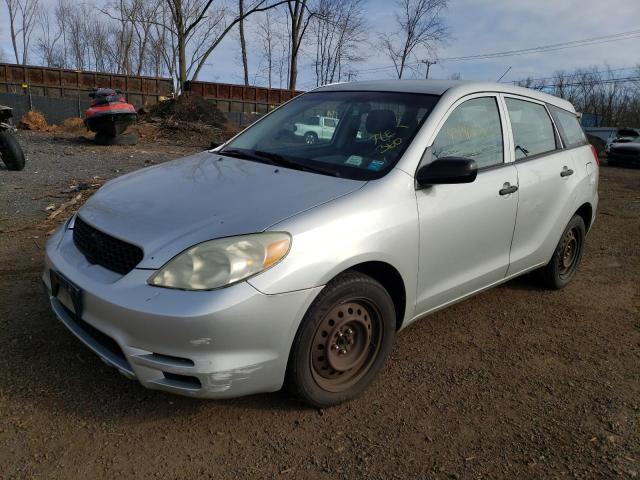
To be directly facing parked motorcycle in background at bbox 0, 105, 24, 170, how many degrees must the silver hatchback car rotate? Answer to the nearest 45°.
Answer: approximately 90° to its right

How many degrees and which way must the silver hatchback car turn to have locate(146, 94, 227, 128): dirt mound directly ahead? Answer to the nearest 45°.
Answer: approximately 135° to its right

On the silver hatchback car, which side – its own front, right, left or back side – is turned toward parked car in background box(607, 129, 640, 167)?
back

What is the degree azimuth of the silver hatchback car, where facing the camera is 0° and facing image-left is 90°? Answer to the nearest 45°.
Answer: approximately 45°

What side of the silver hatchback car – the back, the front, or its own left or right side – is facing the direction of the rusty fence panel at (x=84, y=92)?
right

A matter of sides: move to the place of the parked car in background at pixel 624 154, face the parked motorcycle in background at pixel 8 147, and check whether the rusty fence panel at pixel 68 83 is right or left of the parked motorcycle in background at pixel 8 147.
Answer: right

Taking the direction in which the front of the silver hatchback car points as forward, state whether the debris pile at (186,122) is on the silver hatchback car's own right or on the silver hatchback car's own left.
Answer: on the silver hatchback car's own right

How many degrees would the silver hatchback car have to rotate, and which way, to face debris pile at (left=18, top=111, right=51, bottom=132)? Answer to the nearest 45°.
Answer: approximately 90° to its right

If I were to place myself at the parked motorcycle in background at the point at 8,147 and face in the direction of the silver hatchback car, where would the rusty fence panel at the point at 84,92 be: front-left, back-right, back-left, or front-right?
back-left

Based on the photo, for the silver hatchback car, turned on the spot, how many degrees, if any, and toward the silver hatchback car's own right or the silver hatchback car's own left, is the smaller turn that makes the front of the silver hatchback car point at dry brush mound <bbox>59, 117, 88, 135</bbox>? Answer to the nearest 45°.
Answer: approximately 90° to the silver hatchback car's own right
